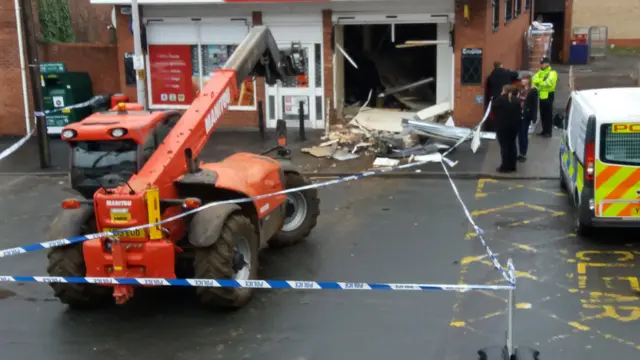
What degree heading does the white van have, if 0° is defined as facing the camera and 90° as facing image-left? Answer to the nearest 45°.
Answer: approximately 180°

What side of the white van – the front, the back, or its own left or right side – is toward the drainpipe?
left

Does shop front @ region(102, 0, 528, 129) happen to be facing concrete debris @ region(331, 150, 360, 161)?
yes

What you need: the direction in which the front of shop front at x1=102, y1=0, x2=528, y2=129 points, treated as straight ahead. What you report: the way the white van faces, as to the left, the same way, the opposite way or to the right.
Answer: the opposite way

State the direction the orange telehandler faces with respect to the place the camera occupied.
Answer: facing away from the viewer and to the right of the viewer

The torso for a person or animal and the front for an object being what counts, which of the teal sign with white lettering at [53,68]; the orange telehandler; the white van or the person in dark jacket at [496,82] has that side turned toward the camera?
the teal sign with white lettering
